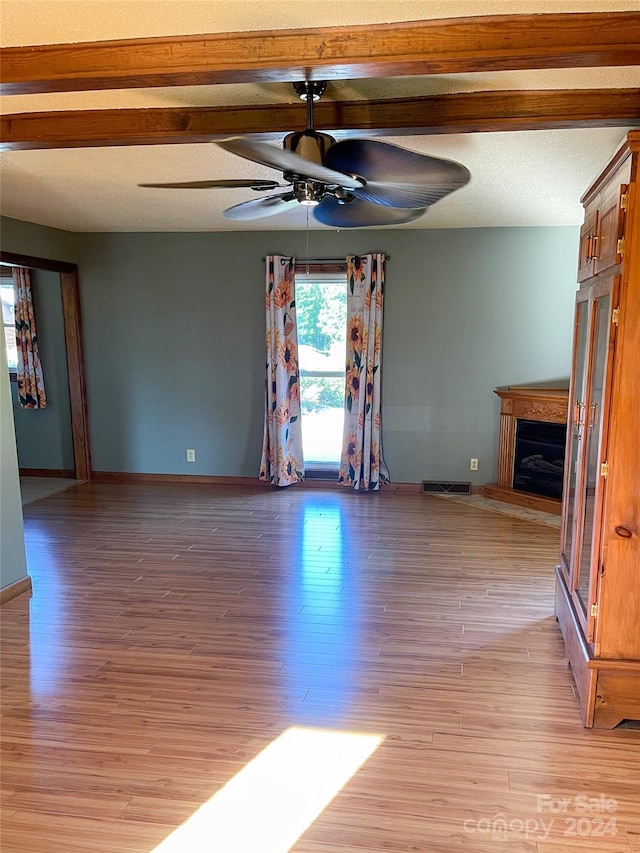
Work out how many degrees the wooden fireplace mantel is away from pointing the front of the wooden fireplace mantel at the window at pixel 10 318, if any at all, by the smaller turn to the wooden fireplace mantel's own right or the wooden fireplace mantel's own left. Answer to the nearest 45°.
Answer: approximately 45° to the wooden fireplace mantel's own right

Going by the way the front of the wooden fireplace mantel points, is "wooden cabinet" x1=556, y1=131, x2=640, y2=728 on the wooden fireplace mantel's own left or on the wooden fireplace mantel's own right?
on the wooden fireplace mantel's own left

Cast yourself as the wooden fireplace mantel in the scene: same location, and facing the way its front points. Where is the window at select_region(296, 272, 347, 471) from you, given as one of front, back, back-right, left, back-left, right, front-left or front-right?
front-right

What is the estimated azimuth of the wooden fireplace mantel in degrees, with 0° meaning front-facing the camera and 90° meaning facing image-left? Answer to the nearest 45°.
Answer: approximately 45°

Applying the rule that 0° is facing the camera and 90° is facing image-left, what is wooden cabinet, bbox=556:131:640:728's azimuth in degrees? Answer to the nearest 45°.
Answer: approximately 90°

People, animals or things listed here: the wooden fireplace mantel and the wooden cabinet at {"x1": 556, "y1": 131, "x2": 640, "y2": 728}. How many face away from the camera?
0
